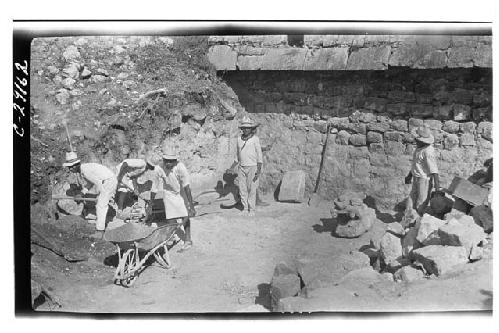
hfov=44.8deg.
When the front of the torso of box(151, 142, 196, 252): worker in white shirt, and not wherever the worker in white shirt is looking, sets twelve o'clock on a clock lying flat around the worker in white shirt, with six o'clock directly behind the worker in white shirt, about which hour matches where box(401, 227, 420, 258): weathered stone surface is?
The weathered stone surface is roughly at 8 o'clock from the worker in white shirt.

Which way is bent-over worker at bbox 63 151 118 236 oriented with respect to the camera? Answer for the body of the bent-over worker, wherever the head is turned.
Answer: to the viewer's left

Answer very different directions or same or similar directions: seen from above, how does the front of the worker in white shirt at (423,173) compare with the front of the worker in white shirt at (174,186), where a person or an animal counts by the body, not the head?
same or similar directions

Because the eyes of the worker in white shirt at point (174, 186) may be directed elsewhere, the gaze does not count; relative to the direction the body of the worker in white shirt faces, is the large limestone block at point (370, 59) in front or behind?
behind

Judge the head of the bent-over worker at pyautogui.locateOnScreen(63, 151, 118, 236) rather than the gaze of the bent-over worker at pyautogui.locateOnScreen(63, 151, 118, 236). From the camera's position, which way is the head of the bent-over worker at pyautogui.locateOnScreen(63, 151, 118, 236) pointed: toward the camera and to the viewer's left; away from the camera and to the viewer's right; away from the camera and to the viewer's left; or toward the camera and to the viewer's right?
toward the camera and to the viewer's left

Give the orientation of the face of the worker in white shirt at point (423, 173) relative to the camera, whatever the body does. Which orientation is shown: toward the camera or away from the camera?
toward the camera

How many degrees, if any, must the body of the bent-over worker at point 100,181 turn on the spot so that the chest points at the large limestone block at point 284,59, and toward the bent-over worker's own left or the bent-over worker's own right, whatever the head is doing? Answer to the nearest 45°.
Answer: approximately 180°
